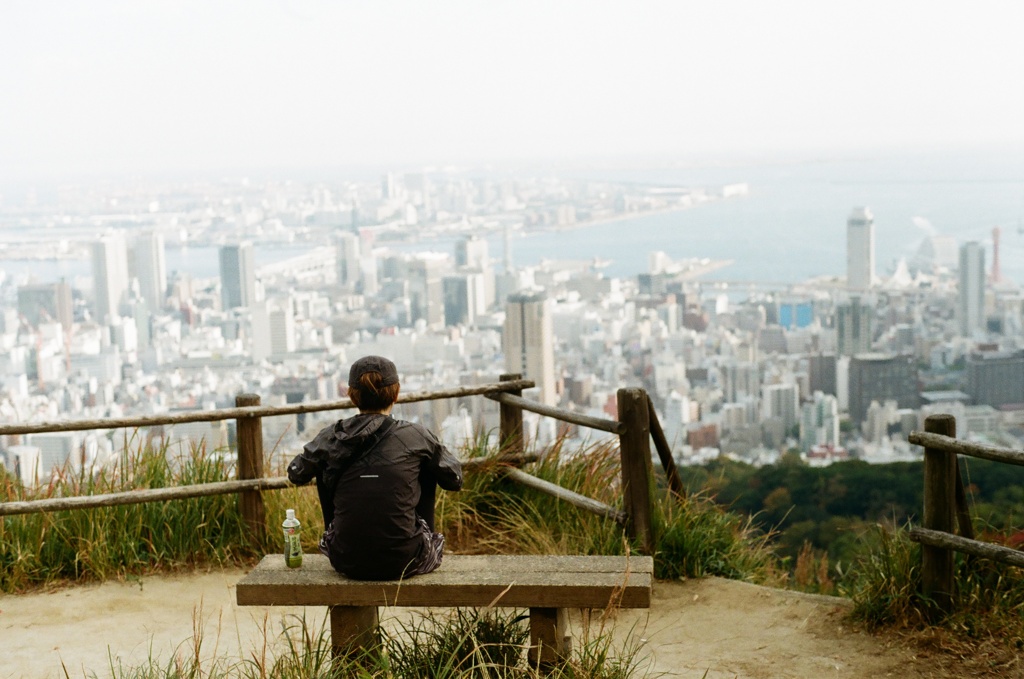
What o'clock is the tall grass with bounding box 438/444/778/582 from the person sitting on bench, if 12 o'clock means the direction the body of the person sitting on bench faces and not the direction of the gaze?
The tall grass is roughly at 1 o'clock from the person sitting on bench.

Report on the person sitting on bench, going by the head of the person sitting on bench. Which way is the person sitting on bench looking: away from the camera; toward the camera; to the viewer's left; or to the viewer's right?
away from the camera

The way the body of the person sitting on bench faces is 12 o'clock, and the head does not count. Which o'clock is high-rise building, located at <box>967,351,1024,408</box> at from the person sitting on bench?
The high-rise building is roughly at 1 o'clock from the person sitting on bench.

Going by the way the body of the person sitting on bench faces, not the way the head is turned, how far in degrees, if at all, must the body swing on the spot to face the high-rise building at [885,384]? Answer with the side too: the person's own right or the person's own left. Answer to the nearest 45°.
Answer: approximately 45° to the person's own right

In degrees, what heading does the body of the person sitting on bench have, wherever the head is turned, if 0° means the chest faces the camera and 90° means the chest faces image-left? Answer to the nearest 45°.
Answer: approximately 180°

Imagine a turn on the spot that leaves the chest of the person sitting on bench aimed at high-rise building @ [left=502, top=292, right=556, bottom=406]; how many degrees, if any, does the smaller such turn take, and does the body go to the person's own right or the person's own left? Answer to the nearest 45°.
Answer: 0° — they already face it
